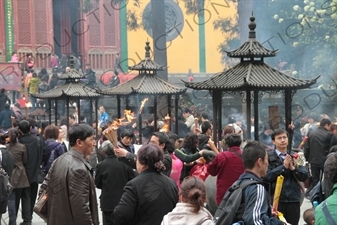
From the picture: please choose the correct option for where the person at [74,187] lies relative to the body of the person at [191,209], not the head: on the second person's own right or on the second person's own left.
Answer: on the second person's own left

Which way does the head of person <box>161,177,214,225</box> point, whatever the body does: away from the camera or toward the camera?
away from the camera

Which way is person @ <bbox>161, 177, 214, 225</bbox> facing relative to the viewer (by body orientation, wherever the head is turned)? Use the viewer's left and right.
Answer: facing away from the viewer
